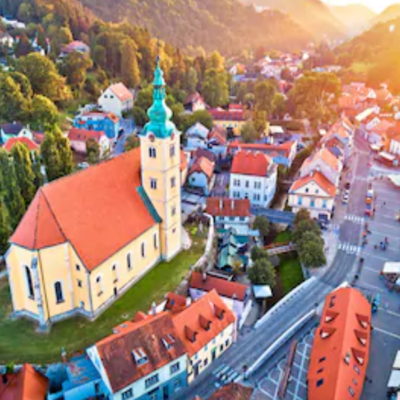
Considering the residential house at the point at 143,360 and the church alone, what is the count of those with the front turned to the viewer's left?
0

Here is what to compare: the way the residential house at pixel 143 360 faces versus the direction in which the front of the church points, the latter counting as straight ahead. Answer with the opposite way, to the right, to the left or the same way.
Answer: to the right

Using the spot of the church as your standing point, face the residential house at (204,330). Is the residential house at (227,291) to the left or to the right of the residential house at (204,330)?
left

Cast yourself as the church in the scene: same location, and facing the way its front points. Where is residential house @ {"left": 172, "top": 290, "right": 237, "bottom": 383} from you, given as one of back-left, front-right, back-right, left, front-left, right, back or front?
right

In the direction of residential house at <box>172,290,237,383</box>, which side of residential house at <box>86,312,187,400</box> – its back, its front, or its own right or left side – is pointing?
left

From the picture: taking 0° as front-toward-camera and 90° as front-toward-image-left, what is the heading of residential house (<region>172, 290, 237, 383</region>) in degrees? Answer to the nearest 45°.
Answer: approximately 315°

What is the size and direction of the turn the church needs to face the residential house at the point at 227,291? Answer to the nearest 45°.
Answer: approximately 45° to its right

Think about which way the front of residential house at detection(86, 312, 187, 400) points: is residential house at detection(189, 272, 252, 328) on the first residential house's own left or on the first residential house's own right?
on the first residential house's own left

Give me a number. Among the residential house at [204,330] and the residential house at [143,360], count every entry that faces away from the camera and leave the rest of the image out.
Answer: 0

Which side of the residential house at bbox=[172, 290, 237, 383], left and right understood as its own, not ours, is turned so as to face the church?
back

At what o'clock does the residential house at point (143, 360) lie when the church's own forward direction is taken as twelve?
The residential house is roughly at 4 o'clock from the church.

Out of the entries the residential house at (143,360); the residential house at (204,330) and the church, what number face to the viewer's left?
0

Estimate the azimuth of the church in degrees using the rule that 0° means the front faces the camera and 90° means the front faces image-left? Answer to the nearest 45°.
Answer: approximately 225°
